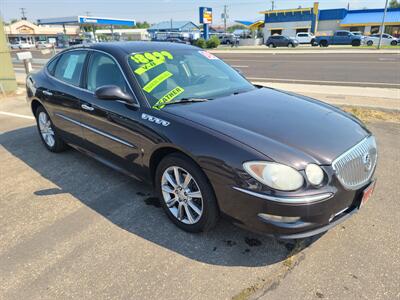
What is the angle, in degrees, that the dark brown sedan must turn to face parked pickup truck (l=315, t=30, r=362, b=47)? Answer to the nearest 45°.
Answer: approximately 90° to its left

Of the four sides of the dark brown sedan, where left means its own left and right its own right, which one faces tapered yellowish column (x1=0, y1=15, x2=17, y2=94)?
back

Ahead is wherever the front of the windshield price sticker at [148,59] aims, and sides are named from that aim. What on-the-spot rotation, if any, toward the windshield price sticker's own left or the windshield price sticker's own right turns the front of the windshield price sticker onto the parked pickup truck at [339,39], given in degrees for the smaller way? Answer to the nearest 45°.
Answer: approximately 90° to the windshield price sticker's own left

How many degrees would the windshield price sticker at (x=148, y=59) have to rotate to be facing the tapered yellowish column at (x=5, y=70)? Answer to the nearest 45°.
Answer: approximately 180°

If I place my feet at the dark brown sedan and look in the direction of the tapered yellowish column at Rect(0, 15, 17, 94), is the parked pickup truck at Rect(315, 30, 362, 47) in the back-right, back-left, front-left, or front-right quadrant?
front-right

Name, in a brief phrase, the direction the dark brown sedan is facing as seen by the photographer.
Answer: facing the viewer and to the right of the viewer
